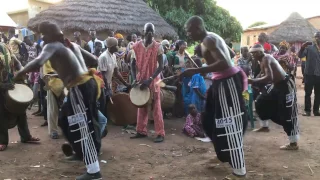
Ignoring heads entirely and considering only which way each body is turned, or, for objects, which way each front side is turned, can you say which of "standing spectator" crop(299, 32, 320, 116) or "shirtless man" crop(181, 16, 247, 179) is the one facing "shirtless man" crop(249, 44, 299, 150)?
the standing spectator

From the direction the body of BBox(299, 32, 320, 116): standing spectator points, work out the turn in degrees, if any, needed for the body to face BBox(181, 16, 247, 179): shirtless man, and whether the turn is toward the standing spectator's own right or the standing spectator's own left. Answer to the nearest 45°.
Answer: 0° — they already face them

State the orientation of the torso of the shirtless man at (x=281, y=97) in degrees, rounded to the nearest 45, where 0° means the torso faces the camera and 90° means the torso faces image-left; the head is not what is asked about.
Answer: approximately 90°

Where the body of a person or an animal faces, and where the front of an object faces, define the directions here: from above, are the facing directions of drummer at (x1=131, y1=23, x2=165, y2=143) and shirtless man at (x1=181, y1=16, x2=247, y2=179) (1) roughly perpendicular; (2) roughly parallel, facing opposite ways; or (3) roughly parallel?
roughly perpendicular

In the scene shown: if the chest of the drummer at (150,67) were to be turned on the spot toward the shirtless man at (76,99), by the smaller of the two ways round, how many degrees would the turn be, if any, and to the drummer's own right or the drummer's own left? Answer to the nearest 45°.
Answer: approximately 45° to the drummer's own right

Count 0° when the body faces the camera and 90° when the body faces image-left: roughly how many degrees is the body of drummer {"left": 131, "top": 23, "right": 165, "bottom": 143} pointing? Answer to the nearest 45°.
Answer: approximately 0°

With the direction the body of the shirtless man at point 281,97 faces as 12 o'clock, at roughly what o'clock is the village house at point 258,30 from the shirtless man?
The village house is roughly at 3 o'clock from the shirtless man.

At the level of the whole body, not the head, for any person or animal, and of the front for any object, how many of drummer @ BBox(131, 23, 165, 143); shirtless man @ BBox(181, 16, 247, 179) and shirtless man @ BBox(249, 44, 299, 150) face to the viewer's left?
2

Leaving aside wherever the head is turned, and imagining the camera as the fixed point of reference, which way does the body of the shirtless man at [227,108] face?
to the viewer's left

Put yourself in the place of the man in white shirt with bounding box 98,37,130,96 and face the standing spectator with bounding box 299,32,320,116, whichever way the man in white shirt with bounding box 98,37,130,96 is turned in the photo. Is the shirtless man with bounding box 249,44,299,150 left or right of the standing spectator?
right
